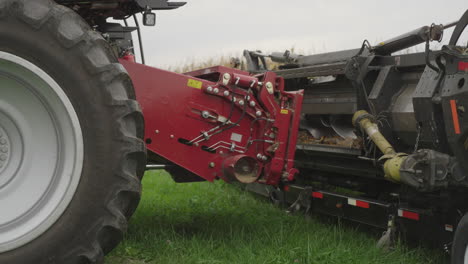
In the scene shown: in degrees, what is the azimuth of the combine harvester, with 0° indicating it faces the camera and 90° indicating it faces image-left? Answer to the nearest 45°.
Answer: approximately 270°
